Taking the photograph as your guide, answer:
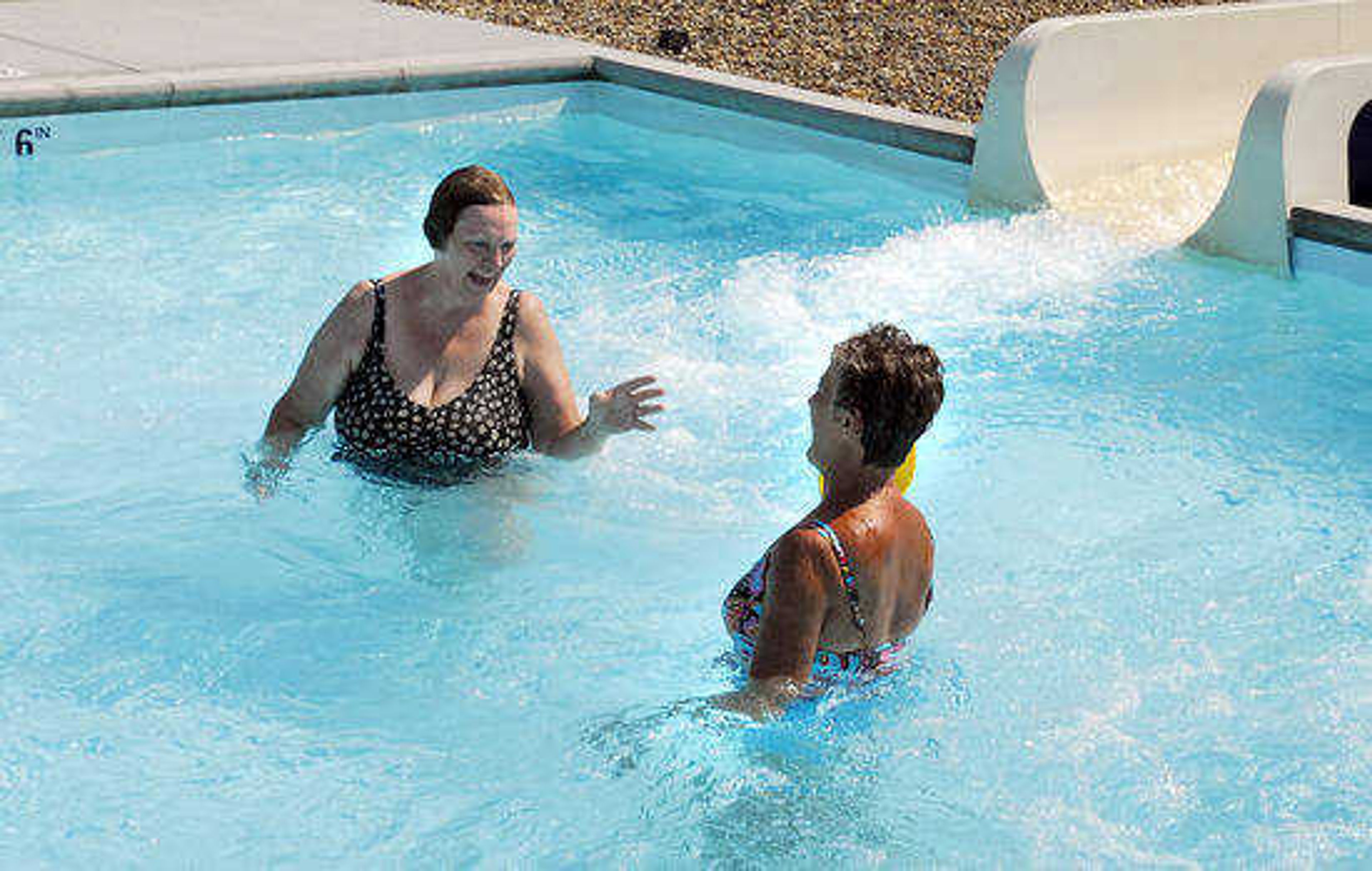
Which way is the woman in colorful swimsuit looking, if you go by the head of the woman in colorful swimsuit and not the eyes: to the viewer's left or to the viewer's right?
to the viewer's left

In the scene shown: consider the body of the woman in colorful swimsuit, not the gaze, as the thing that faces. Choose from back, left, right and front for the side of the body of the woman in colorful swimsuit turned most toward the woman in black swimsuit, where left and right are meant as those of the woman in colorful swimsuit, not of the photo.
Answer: front

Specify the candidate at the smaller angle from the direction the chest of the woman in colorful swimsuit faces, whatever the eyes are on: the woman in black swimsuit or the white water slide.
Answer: the woman in black swimsuit

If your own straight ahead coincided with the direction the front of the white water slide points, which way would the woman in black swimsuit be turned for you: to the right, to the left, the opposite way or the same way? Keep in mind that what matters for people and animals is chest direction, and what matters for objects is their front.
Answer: to the left

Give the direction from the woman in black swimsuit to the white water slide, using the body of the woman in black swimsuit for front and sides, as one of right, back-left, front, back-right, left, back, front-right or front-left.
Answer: back-left

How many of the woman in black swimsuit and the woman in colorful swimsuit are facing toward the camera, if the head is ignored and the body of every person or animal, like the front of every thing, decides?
1

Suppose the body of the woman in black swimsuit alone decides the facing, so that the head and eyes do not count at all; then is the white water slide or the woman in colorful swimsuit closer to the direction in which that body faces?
the woman in colorful swimsuit

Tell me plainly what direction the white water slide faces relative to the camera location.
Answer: facing the viewer and to the left of the viewer

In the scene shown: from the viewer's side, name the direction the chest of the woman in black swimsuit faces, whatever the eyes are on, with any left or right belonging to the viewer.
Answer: facing the viewer

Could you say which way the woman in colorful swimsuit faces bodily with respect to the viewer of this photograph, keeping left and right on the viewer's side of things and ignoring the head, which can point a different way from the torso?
facing away from the viewer and to the left of the viewer

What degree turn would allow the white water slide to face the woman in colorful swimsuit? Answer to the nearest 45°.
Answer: approximately 45° to its left

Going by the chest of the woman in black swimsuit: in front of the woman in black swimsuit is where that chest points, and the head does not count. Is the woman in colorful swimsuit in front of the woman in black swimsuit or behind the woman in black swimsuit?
in front
